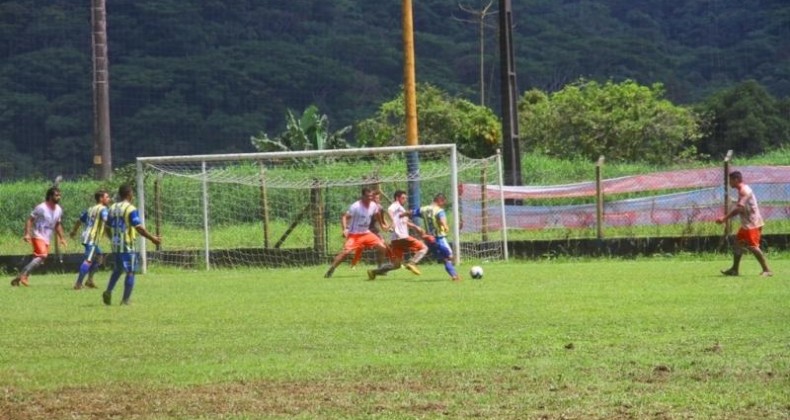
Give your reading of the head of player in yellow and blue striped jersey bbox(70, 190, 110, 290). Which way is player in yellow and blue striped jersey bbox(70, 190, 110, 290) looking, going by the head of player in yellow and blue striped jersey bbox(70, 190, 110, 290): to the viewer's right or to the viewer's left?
to the viewer's right

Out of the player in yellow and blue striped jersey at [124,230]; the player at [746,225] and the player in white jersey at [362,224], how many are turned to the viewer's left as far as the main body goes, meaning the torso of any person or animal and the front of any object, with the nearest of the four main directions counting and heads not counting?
1

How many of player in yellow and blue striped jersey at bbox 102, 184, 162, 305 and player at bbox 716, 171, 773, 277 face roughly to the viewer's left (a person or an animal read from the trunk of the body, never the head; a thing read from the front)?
1

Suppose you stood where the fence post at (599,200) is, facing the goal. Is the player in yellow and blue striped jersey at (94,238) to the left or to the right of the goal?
left

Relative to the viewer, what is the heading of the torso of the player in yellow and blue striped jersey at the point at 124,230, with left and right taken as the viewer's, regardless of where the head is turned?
facing away from the viewer and to the right of the viewer

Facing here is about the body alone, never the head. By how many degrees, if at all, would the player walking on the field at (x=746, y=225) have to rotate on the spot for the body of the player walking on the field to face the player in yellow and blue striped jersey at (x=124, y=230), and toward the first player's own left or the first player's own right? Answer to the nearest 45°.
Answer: approximately 45° to the first player's own left

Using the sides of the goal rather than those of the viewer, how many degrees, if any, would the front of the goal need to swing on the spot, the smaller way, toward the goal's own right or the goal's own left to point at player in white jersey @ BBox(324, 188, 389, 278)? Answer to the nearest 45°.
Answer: approximately 45° to the goal's own left

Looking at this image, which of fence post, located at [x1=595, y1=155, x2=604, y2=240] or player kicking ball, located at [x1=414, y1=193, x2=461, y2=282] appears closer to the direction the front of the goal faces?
the player kicking ball

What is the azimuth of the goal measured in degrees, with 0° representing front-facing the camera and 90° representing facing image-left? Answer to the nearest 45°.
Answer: approximately 45°

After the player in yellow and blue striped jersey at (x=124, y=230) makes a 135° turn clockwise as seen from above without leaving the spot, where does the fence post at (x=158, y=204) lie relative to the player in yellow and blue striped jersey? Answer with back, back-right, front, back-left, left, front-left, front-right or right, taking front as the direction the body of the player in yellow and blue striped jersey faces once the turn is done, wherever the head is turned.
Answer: back

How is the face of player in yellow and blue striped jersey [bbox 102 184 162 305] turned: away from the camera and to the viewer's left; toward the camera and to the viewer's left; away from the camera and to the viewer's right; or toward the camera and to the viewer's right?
away from the camera and to the viewer's right

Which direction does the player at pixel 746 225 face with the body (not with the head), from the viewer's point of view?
to the viewer's left

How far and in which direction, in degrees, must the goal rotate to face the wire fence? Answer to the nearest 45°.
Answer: approximately 135° to its left

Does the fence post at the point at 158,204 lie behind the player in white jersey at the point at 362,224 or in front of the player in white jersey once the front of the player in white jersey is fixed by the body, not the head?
behind

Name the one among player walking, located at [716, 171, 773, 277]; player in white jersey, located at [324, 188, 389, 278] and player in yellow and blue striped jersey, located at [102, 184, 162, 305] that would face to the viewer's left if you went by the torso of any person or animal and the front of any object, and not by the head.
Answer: the player walking

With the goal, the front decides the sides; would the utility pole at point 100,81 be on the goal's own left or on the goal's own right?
on the goal's own right
